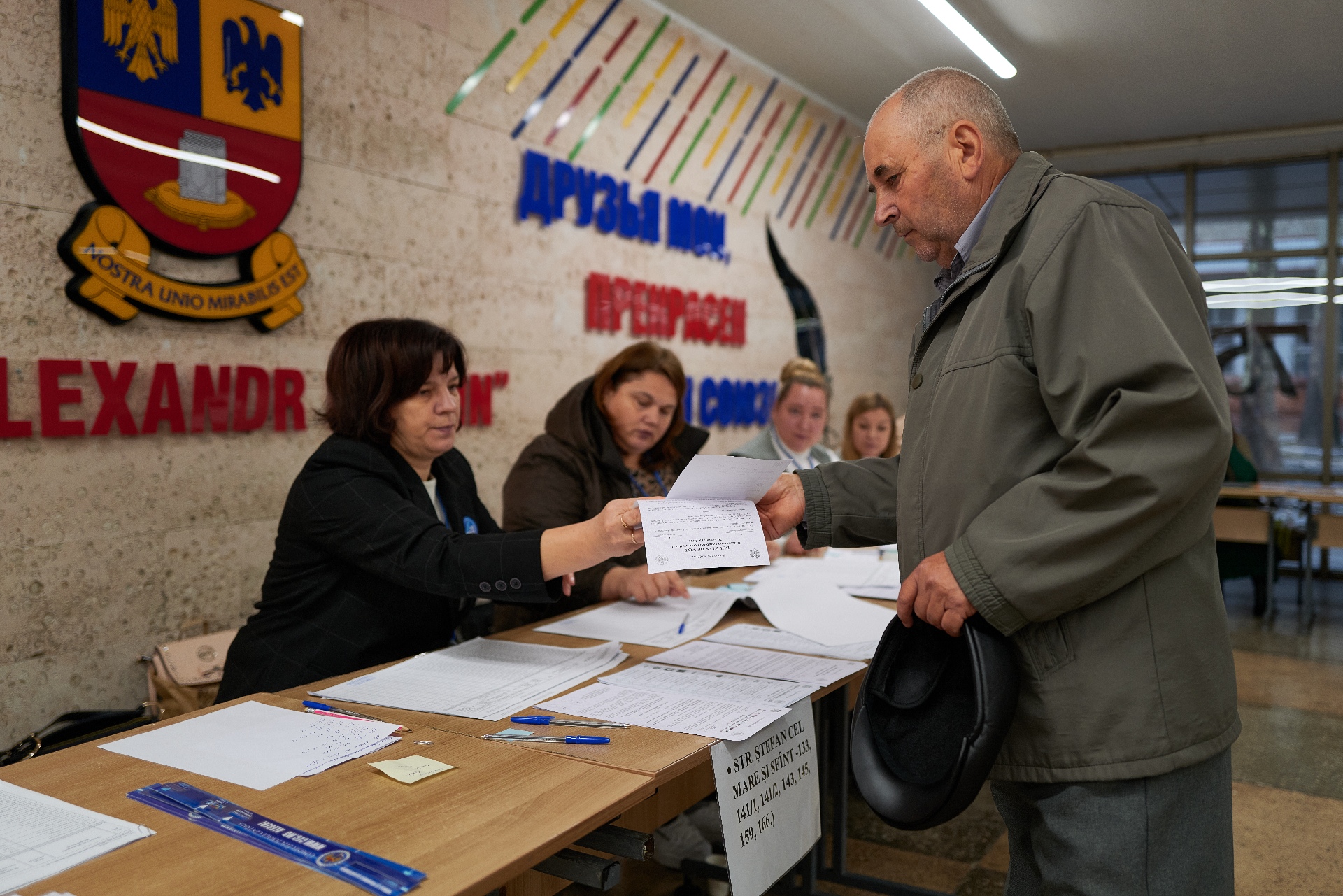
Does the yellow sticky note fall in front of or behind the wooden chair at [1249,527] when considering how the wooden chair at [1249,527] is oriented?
behind

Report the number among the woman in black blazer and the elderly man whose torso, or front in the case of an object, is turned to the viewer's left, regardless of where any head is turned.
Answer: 1

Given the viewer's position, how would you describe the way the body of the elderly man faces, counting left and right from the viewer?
facing to the left of the viewer

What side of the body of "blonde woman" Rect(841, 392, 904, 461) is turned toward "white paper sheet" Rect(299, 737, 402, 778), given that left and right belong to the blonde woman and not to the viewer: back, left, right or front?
front

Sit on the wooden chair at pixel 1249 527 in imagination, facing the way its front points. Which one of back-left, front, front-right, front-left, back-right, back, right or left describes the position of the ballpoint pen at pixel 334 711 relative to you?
back

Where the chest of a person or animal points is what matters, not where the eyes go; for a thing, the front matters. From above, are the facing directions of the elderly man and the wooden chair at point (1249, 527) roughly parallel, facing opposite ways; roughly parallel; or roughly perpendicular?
roughly perpendicular

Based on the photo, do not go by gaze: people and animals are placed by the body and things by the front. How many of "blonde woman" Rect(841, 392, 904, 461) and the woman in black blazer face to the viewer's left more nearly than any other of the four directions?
0

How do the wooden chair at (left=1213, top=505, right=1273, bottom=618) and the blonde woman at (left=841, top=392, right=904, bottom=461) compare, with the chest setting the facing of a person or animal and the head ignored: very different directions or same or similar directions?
very different directions

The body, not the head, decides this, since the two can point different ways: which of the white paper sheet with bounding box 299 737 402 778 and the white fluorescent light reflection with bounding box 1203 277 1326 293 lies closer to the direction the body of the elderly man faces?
the white paper sheet

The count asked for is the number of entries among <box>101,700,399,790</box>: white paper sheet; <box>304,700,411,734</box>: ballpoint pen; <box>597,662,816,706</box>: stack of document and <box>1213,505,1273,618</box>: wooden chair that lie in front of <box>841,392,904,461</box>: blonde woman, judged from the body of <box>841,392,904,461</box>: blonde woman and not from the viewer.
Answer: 3

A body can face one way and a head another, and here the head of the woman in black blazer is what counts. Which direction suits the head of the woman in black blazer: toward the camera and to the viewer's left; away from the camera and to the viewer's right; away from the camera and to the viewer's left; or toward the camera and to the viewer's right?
toward the camera and to the viewer's right

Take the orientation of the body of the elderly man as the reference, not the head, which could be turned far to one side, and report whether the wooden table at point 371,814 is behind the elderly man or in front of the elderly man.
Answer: in front

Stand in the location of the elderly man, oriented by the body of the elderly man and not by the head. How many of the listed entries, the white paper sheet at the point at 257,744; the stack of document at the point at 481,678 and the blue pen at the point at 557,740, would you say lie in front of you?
3

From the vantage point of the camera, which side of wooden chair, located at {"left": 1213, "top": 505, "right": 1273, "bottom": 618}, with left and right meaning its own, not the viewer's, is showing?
back

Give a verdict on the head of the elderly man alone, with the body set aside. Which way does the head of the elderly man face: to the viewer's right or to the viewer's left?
to the viewer's left
